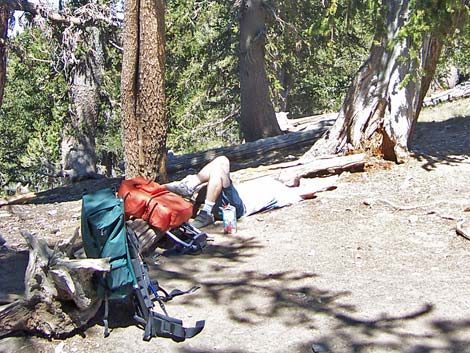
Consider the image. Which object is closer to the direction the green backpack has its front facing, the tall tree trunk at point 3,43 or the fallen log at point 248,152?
the tall tree trunk

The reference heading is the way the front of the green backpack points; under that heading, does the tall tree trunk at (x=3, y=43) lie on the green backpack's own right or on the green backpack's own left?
on the green backpack's own right

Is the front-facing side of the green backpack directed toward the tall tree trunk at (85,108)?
no

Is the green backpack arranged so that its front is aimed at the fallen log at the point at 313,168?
no

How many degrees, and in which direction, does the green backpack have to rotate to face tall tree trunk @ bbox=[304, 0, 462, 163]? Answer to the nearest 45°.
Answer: approximately 135° to its right

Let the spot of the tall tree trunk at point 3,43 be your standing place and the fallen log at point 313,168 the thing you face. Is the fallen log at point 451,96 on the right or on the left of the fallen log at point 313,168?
left

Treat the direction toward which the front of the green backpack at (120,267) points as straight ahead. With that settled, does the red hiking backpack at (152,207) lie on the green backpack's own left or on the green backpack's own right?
on the green backpack's own right

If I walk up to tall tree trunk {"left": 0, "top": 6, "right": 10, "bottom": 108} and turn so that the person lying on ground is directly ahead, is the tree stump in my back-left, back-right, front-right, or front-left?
front-right

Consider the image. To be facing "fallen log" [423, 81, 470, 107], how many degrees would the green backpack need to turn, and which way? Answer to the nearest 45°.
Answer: approximately 135° to its right

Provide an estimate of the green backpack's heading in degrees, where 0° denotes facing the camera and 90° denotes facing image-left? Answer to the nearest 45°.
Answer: approximately 90°

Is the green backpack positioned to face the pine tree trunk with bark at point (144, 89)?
no
